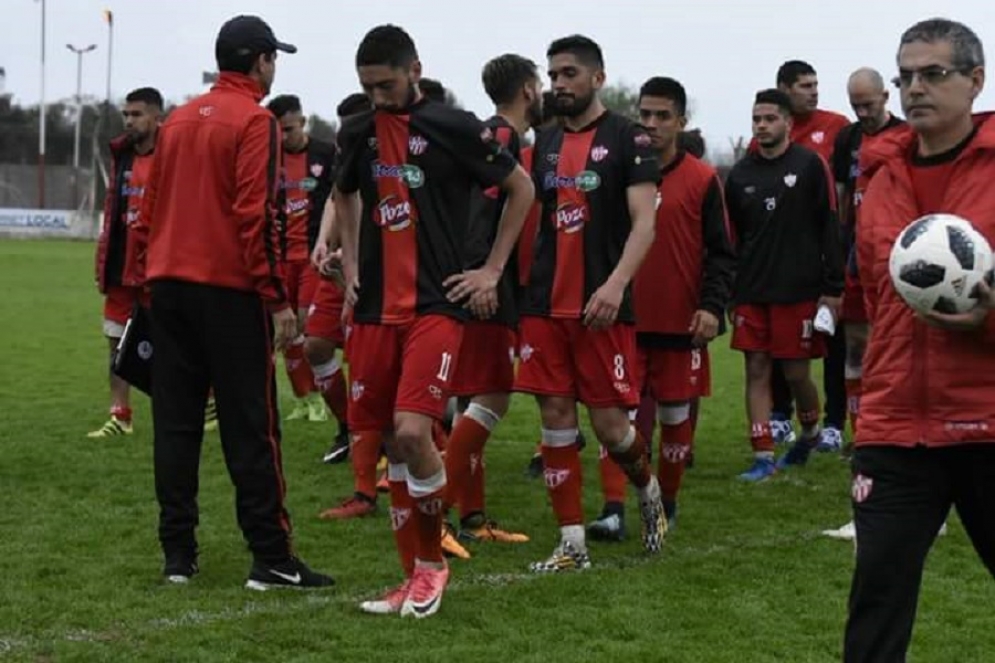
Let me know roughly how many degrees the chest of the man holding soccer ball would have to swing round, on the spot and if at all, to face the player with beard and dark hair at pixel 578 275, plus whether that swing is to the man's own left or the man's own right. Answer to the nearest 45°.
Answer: approximately 90° to the man's own right

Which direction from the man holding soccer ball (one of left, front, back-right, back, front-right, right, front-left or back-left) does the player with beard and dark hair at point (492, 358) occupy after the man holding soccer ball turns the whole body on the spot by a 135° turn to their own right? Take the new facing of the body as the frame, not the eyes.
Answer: front-left

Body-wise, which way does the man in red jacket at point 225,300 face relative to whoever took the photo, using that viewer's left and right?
facing away from the viewer and to the right of the viewer

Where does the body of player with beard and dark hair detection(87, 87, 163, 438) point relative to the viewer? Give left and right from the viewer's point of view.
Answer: facing the viewer and to the left of the viewer

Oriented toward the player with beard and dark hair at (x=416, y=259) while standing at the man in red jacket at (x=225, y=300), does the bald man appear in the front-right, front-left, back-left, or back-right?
front-left

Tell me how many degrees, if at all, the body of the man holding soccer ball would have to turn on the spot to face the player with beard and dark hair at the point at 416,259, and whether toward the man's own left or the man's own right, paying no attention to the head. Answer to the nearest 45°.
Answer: approximately 90° to the man's own right

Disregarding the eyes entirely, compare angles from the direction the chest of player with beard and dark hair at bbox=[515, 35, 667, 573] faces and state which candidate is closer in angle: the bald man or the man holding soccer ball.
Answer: the man holding soccer ball

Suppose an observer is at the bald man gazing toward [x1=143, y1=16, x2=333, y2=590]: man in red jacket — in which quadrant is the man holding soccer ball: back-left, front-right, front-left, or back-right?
front-left

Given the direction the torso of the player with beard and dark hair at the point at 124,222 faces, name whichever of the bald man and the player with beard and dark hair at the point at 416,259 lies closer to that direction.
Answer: the player with beard and dark hair

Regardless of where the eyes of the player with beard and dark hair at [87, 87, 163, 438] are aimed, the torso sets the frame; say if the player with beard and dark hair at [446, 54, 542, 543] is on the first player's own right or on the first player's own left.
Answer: on the first player's own left

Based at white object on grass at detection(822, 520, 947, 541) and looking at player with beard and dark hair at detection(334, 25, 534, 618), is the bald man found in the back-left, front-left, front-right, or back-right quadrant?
back-right

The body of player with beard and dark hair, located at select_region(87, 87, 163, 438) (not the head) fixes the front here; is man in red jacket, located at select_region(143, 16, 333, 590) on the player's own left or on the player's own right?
on the player's own left

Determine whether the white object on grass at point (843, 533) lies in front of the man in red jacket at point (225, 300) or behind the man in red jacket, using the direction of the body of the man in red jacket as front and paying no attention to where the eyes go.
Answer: in front

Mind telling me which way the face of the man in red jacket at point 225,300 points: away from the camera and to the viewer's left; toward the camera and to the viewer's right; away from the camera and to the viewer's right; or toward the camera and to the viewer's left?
away from the camera and to the viewer's right

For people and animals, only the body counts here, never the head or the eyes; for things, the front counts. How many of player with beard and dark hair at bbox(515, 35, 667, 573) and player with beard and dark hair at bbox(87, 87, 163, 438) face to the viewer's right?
0

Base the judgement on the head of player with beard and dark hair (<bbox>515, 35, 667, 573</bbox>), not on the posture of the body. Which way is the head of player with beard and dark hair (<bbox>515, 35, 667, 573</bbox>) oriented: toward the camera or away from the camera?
toward the camera

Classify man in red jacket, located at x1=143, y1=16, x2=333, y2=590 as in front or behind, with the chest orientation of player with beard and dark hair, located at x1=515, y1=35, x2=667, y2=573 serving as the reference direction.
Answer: in front
